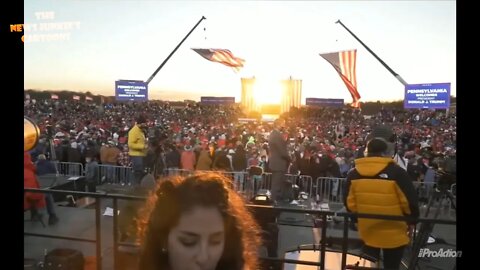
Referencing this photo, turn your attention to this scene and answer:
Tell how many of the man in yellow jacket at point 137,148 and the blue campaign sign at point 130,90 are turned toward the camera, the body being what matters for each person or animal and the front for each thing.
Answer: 1

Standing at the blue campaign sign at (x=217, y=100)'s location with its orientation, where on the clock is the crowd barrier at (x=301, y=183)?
The crowd barrier is roughly at 12 o'clock from the blue campaign sign.

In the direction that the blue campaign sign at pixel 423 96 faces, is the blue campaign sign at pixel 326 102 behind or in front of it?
behind

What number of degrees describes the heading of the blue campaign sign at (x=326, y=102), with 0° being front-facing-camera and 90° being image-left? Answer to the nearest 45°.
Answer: approximately 0°

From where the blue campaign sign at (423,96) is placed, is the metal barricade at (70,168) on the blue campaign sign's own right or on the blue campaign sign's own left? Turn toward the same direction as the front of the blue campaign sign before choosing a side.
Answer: on the blue campaign sign's own right

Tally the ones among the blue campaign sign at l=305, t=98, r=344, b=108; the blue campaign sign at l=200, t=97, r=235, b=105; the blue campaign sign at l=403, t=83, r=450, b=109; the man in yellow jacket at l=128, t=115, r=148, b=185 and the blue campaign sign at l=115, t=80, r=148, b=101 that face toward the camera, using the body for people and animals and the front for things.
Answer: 4

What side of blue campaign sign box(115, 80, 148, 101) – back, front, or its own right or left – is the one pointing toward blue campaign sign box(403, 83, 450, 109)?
left
